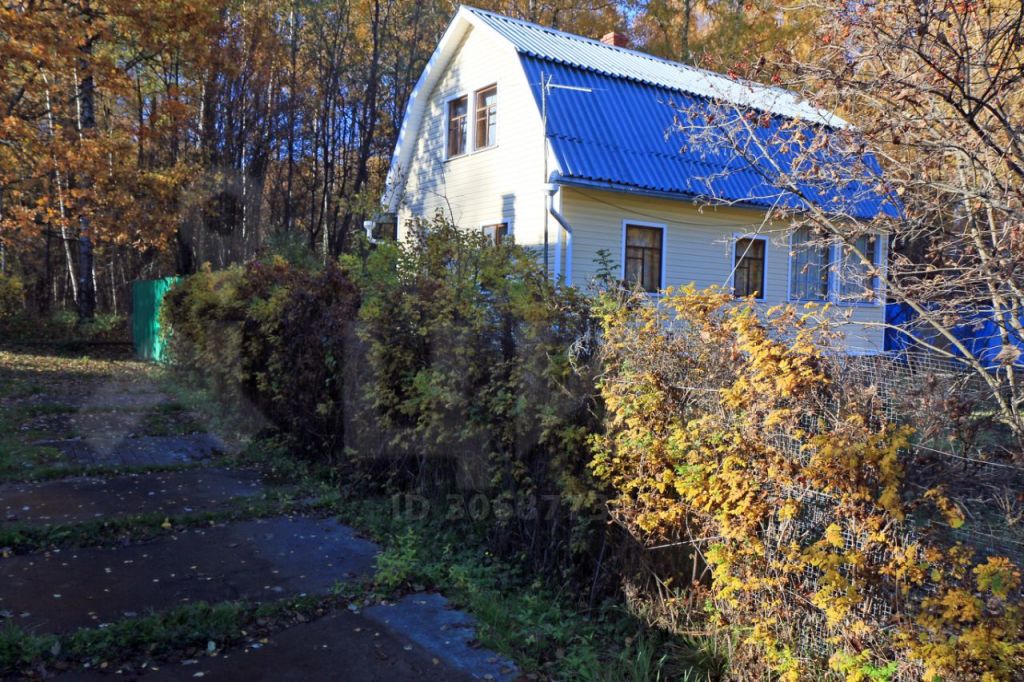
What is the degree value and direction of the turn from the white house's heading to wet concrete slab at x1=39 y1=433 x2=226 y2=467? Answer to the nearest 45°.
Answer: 0° — it already faces it

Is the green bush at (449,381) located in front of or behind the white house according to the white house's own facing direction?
in front

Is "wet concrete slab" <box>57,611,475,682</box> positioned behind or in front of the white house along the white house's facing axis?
in front
